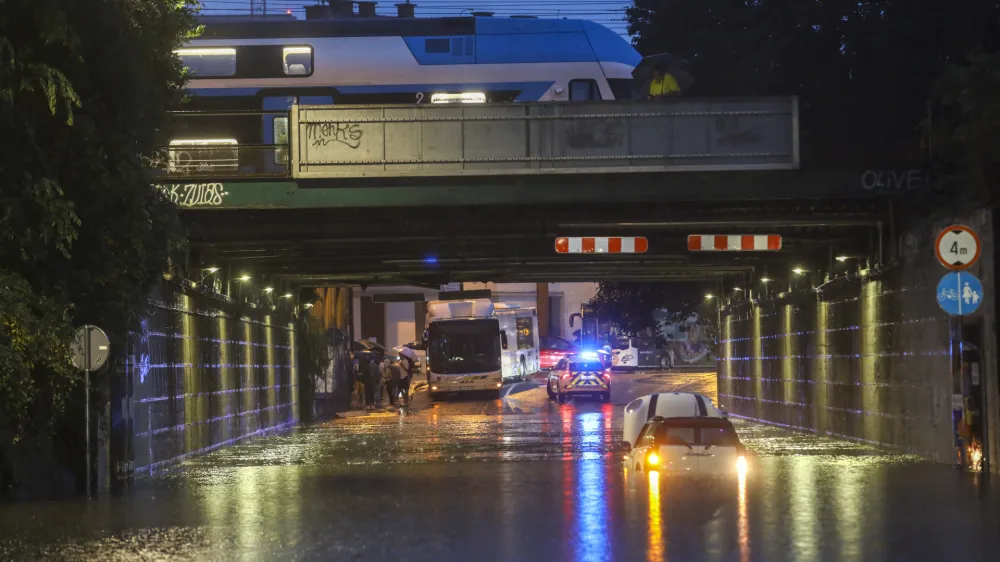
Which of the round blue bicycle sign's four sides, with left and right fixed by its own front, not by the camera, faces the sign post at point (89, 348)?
right

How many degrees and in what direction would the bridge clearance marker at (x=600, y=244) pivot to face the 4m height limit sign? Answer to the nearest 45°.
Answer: approximately 45° to its left

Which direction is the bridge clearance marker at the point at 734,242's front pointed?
toward the camera

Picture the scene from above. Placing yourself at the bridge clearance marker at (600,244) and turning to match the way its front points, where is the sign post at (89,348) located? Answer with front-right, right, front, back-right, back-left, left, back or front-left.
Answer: front-right

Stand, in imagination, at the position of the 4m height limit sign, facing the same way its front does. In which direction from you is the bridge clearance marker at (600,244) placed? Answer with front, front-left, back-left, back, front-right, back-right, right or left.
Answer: back-right

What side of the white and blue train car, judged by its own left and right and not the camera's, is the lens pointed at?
right

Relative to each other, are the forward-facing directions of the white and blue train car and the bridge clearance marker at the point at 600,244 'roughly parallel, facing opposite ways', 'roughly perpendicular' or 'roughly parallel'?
roughly perpendicular

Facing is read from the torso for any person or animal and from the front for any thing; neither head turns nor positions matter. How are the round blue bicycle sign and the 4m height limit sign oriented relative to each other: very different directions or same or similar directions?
same or similar directions

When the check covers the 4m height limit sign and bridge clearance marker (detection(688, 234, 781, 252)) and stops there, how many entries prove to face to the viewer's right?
0

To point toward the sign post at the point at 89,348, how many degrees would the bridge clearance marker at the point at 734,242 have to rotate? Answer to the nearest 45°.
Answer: approximately 45° to its right

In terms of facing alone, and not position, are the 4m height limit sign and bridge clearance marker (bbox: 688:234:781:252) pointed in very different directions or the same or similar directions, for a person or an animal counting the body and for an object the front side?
same or similar directions

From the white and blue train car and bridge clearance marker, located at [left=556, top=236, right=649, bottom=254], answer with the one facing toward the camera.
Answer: the bridge clearance marker

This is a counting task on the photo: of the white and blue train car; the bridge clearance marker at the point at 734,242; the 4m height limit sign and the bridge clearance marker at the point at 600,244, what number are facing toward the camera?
3

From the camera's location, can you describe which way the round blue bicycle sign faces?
facing the viewer

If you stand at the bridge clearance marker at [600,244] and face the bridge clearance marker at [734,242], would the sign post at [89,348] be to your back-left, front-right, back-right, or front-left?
back-right
